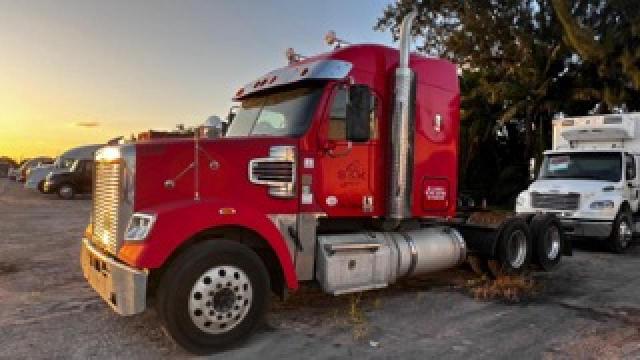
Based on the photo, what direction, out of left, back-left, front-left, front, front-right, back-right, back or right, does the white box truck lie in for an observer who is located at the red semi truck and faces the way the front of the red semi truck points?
back

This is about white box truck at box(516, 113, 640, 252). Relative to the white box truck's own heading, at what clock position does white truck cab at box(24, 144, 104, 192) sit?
The white truck cab is roughly at 2 o'clock from the white box truck.

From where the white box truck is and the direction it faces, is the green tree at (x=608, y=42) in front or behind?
behind

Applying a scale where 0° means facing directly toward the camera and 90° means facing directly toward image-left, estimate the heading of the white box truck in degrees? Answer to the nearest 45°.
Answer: approximately 45°

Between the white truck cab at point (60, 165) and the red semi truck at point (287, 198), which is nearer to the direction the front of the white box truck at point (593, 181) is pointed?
the red semi truck

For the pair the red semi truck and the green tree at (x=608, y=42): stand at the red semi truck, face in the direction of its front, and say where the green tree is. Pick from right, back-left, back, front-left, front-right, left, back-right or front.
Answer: back

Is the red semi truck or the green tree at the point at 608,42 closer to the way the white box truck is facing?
the red semi truck

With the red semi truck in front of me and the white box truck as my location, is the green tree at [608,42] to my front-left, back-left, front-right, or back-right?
back-right

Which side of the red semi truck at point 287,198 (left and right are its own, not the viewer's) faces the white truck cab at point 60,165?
right

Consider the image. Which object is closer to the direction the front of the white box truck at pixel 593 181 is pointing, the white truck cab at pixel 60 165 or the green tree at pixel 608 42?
the white truck cab
